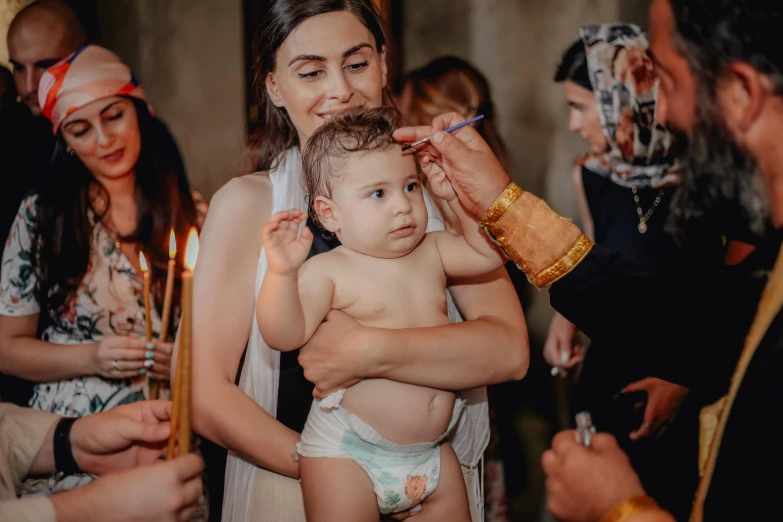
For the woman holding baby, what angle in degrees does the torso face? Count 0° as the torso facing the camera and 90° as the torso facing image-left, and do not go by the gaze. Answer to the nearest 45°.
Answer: approximately 0°

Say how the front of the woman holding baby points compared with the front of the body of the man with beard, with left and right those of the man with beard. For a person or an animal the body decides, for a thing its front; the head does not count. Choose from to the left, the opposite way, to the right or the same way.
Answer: to the left

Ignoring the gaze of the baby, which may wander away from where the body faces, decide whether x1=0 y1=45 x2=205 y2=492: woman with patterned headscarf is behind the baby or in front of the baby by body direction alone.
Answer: behind

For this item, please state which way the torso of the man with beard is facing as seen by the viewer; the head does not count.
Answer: to the viewer's left

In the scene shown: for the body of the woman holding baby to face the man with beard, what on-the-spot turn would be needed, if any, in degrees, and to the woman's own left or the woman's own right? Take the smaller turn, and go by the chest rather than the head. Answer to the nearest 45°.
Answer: approximately 45° to the woman's own left

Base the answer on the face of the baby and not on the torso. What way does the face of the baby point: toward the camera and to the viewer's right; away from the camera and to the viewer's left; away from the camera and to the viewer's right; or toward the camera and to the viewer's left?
toward the camera and to the viewer's right

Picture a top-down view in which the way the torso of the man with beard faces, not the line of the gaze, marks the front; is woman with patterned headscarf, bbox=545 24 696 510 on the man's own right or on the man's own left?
on the man's own right

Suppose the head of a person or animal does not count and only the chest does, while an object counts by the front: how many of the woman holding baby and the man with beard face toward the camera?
1

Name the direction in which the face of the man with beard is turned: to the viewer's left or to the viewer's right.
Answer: to the viewer's left
